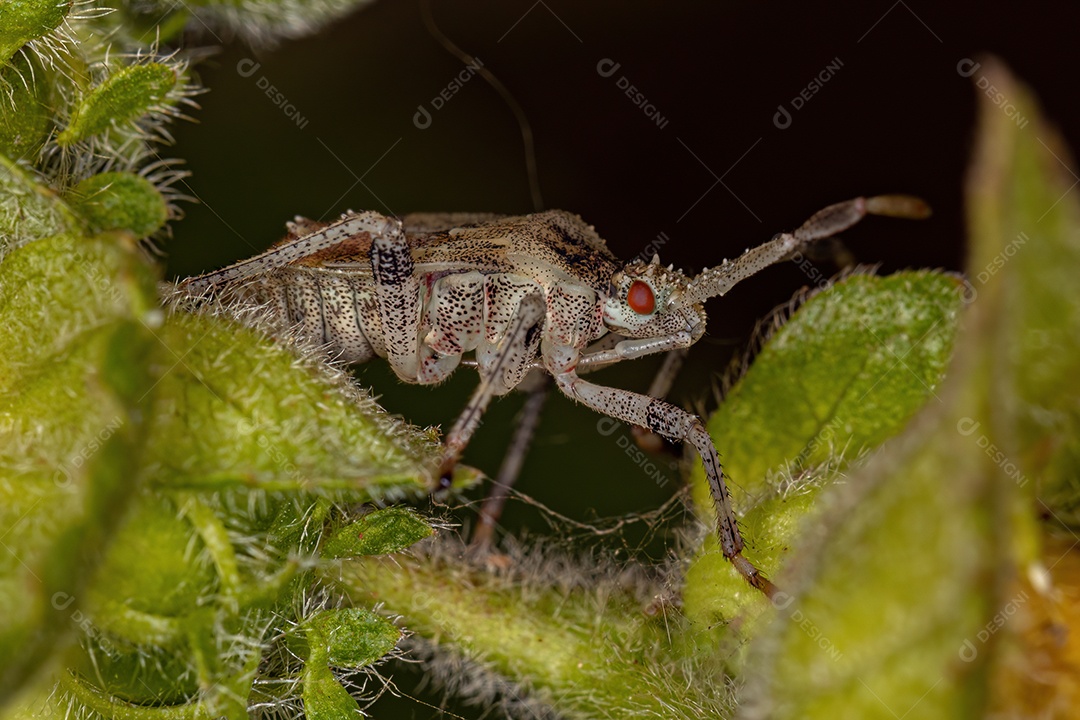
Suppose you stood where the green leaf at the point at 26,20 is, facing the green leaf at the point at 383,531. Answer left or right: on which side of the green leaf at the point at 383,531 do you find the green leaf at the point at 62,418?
right

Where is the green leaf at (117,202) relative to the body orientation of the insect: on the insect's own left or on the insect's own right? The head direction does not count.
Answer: on the insect's own right

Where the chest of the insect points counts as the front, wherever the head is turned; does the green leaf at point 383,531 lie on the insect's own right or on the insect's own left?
on the insect's own right

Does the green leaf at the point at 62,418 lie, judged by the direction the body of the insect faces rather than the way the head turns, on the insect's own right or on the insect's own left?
on the insect's own right

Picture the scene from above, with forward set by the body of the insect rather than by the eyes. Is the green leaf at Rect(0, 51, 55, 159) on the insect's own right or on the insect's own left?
on the insect's own right

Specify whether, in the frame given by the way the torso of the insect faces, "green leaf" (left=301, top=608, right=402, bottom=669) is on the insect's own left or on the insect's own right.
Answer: on the insect's own right

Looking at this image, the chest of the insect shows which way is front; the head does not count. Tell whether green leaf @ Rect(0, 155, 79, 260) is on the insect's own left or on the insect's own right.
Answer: on the insect's own right

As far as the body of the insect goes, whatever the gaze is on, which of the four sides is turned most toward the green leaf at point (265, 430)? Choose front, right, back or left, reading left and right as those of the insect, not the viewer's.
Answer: back

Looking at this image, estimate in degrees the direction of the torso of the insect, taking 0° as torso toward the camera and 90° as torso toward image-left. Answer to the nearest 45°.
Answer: approximately 270°
